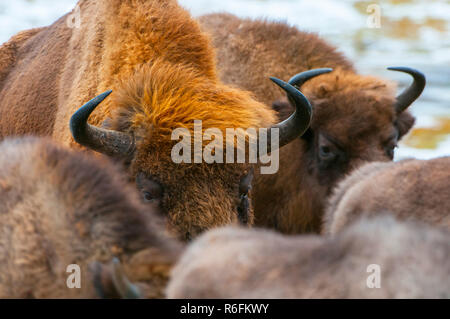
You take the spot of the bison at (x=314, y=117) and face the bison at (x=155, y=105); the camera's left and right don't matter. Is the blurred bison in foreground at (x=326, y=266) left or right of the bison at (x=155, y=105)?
left

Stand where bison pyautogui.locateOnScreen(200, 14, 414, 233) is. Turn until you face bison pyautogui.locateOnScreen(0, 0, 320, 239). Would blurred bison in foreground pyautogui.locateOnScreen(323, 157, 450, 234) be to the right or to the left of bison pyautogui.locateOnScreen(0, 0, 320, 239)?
left

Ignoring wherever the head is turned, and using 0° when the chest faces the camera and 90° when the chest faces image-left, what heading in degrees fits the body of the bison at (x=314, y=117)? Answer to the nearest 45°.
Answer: approximately 315°

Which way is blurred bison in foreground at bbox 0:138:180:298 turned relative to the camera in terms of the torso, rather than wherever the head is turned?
to the viewer's right

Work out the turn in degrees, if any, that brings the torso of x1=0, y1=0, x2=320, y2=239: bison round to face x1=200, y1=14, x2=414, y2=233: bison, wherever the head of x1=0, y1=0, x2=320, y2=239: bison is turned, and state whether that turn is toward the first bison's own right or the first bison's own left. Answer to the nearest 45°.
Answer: approximately 90° to the first bison's own left

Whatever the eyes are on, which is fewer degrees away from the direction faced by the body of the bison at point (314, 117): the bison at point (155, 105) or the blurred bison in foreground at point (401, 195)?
the blurred bison in foreground
